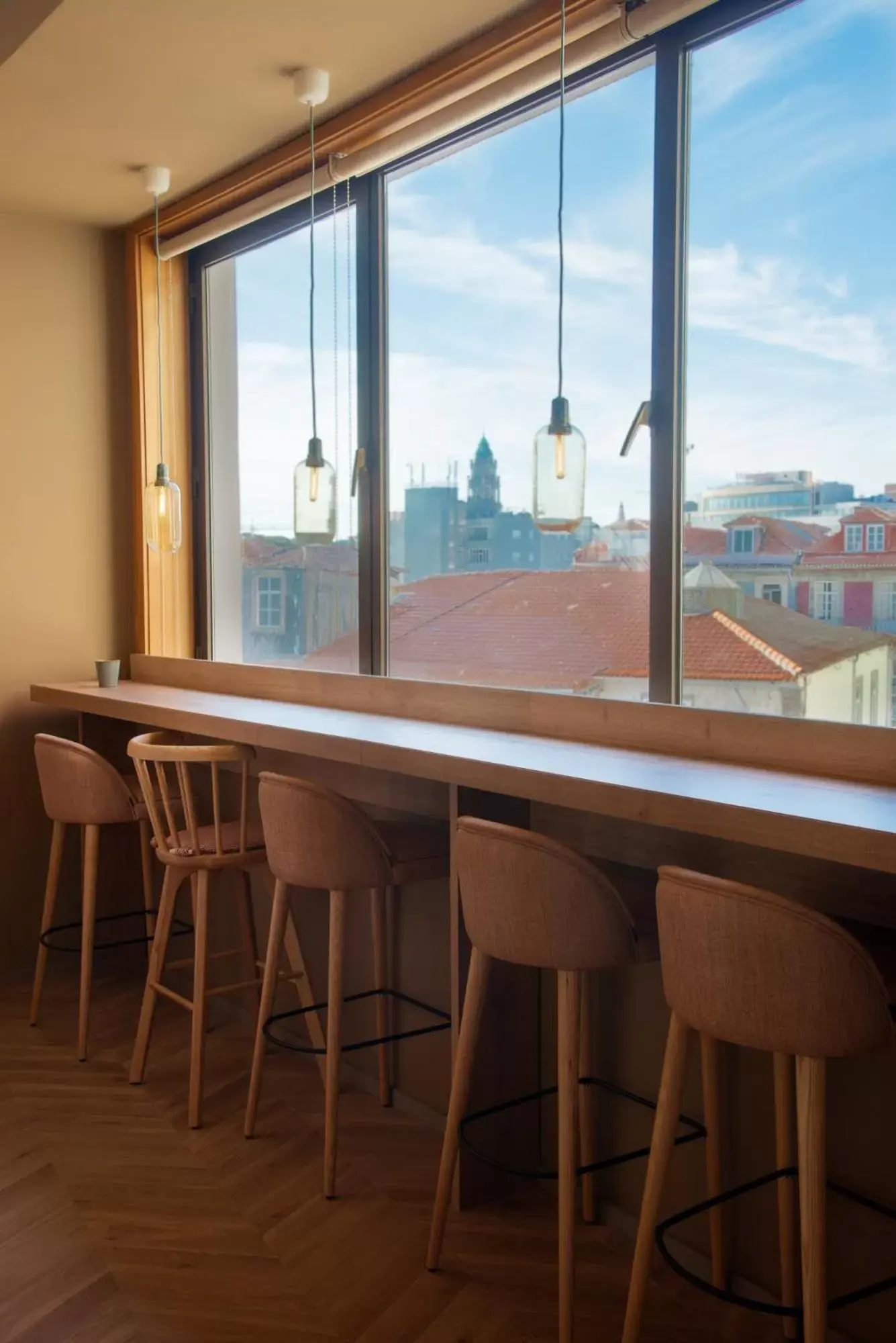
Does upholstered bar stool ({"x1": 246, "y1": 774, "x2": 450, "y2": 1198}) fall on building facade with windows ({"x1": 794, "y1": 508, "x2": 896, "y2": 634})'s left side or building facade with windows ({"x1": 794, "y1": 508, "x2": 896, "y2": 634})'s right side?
on its right

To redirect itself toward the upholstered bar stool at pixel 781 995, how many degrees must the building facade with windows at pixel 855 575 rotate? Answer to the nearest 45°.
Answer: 0° — it already faces it

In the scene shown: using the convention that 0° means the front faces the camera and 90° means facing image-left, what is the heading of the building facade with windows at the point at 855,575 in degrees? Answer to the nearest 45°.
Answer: approximately 0°

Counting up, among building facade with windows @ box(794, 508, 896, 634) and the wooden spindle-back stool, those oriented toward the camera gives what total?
1

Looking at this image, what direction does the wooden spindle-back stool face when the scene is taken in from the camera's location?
facing away from the viewer and to the right of the viewer

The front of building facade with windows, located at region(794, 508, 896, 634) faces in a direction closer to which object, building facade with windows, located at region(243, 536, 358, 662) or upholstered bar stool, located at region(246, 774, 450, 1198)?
the upholstered bar stool

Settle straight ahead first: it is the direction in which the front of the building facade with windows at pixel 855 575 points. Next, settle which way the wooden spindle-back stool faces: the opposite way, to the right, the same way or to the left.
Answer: the opposite way
